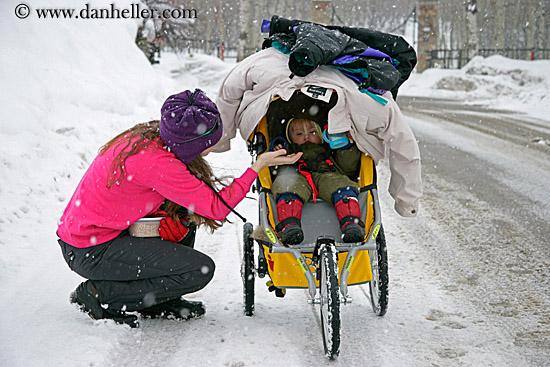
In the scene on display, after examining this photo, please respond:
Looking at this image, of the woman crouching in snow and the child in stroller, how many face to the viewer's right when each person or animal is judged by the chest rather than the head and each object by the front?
1

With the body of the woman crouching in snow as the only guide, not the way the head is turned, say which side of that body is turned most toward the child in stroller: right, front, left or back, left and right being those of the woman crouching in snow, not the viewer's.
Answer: front

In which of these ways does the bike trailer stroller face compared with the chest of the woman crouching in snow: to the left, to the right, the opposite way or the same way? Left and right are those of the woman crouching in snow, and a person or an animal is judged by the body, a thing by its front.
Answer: to the right

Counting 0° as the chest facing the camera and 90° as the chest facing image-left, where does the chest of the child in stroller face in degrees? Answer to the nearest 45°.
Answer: approximately 0°

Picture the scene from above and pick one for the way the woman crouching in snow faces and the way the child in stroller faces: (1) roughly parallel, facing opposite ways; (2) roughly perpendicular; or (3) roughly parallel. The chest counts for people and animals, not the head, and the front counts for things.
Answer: roughly perpendicular

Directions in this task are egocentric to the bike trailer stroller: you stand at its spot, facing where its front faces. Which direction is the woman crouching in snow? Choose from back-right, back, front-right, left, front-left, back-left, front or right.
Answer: right

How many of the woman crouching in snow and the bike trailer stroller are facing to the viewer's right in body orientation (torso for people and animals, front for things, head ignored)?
1

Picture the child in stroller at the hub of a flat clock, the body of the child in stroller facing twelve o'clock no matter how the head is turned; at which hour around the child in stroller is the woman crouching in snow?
The woman crouching in snow is roughly at 2 o'clock from the child in stroller.

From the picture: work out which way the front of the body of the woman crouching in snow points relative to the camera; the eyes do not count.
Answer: to the viewer's right
